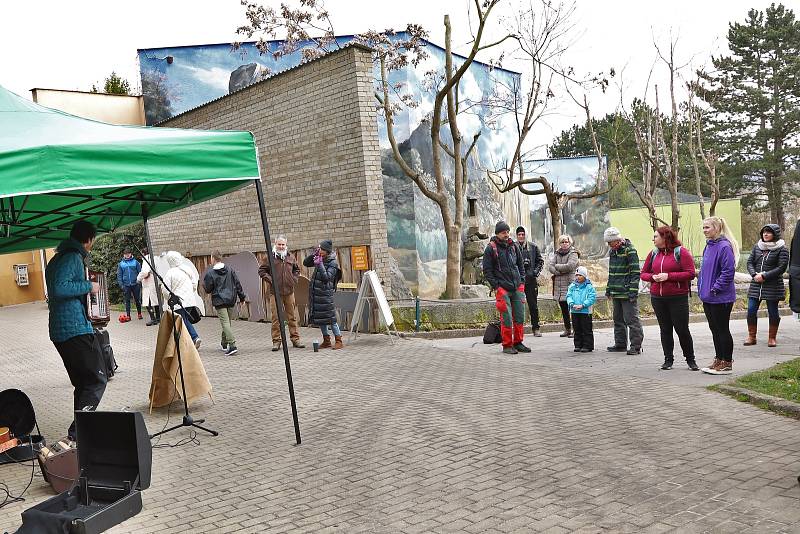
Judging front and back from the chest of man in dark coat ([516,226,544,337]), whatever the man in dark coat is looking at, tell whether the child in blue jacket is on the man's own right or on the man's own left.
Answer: on the man's own left

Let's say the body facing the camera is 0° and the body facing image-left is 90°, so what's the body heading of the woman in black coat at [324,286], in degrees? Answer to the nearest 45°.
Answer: approximately 45°

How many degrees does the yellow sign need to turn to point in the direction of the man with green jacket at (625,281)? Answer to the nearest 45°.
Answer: approximately 45° to its left

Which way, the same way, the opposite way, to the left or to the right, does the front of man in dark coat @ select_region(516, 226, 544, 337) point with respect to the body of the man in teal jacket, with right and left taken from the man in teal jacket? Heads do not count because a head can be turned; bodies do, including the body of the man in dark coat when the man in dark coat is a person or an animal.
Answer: the opposite way

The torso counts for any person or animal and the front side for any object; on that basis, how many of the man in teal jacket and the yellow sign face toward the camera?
1

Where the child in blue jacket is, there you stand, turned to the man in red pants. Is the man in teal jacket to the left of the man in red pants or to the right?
left

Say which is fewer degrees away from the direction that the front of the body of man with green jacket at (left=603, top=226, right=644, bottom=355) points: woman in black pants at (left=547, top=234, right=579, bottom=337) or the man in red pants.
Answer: the man in red pants

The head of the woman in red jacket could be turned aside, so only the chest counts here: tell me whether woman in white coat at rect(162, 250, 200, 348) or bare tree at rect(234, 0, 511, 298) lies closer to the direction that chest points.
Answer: the woman in white coat

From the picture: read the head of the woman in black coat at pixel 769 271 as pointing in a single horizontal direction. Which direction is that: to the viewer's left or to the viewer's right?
to the viewer's left

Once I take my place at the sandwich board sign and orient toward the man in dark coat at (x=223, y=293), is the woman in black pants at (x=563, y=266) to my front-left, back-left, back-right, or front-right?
back-left

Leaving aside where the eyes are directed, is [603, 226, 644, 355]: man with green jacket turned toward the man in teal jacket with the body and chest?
yes

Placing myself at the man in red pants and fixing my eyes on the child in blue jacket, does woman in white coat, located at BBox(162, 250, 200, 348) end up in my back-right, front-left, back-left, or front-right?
back-left

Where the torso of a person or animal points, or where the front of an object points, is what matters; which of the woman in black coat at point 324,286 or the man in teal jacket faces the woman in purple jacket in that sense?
the man in teal jacket

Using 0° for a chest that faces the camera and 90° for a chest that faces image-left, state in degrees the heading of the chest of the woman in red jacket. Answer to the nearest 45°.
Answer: approximately 45°
